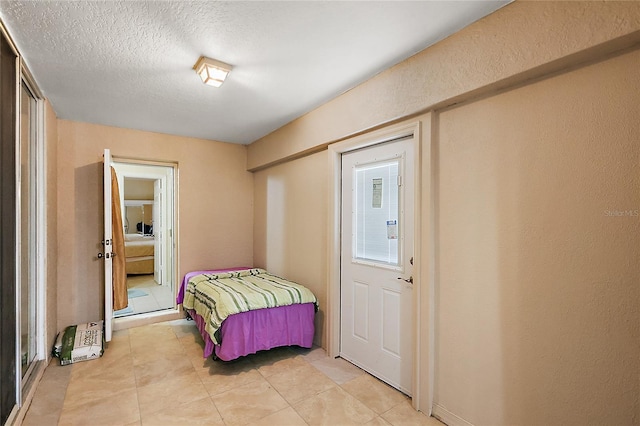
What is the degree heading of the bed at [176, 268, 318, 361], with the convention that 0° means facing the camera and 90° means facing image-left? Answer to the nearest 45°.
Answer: approximately 0°

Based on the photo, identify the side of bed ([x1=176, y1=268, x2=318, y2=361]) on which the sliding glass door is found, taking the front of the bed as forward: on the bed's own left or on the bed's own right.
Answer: on the bed's own right

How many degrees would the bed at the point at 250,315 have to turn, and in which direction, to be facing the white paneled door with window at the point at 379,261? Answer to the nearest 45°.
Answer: approximately 45° to its left

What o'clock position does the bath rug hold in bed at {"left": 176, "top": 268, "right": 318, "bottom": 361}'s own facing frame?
The bath rug is roughly at 5 o'clock from the bed.

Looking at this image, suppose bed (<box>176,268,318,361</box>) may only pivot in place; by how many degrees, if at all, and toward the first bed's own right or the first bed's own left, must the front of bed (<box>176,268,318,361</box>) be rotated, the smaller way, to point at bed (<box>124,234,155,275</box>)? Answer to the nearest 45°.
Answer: approximately 135° to the first bed's own right

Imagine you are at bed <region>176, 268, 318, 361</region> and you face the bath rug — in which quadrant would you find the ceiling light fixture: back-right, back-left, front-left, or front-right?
back-left

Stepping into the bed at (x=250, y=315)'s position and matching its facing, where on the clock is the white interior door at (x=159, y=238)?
The white interior door is roughly at 5 o'clock from the bed.

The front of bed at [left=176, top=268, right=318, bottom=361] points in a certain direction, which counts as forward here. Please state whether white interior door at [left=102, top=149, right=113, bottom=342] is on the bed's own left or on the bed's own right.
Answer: on the bed's own right
